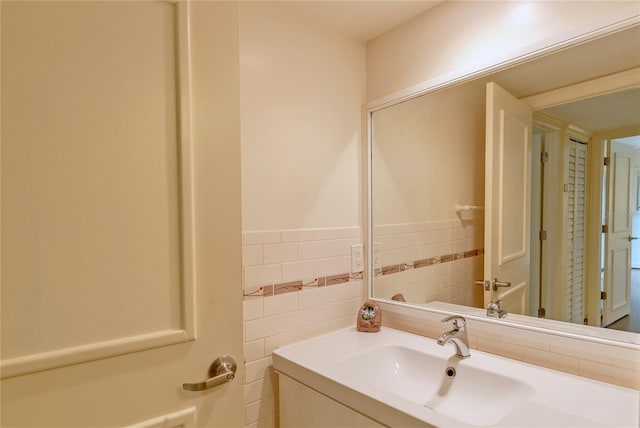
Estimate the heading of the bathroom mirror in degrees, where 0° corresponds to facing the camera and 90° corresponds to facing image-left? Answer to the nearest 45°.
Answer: approximately 45°

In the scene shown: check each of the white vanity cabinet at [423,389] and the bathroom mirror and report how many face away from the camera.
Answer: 0

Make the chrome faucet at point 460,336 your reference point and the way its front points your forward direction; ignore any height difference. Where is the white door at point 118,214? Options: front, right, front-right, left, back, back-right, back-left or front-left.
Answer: front

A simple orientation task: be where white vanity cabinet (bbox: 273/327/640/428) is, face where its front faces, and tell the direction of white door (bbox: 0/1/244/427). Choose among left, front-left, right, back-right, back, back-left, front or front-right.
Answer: front

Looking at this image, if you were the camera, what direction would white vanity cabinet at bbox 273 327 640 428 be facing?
facing the viewer and to the left of the viewer
